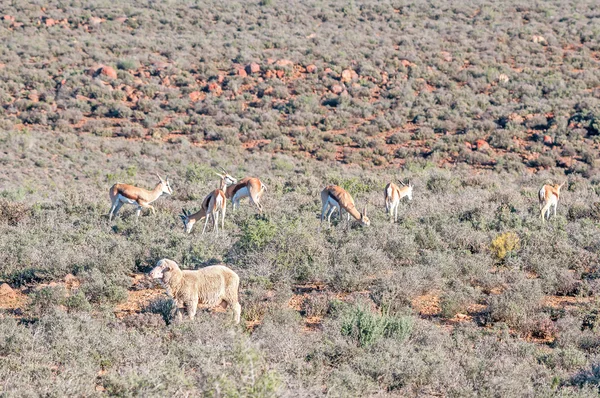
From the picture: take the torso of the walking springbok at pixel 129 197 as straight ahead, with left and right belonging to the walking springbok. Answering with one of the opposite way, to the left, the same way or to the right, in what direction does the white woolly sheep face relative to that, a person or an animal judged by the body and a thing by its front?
the opposite way

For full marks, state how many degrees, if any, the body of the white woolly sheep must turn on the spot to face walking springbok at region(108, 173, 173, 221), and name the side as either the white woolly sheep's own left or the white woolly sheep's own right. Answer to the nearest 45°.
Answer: approximately 90° to the white woolly sheep's own right

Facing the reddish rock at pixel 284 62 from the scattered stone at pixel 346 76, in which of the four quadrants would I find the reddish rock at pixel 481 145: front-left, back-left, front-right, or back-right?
back-left

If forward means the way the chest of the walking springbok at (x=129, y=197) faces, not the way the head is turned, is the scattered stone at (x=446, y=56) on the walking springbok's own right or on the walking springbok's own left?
on the walking springbok's own left

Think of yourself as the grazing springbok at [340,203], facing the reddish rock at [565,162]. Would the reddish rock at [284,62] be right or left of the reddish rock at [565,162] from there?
left

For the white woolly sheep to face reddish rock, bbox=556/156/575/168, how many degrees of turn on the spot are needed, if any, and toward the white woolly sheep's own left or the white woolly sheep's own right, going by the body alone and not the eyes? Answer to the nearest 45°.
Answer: approximately 135° to the white woolly sheep's own right

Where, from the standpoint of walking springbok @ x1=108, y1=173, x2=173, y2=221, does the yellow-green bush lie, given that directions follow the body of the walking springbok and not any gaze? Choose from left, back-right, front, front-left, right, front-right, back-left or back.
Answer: front-right

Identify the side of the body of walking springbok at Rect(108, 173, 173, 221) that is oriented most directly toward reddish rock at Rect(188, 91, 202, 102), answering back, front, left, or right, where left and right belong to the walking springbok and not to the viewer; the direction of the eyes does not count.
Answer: left

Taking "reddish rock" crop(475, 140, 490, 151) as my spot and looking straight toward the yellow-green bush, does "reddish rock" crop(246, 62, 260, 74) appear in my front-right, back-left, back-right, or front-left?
back-right

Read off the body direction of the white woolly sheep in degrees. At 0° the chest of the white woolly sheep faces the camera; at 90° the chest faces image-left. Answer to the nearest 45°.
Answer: approximately 90°

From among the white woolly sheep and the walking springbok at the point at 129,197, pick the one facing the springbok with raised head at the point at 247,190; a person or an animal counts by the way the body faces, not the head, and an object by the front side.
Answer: the walking springbok

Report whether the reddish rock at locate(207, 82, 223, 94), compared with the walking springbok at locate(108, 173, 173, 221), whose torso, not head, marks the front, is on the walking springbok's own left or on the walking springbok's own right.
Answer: on the walking springbok's own left

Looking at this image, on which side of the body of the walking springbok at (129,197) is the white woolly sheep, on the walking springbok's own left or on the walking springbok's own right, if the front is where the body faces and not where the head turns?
on the walking springbok's own right

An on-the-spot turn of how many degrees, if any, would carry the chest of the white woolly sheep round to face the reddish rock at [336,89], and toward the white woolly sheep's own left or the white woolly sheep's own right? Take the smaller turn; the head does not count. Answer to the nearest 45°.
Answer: approximately 90° to the white woolly sheep's own right

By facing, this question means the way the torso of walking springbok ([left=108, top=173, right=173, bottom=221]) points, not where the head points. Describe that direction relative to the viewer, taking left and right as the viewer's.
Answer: facing to the right of the viewer
